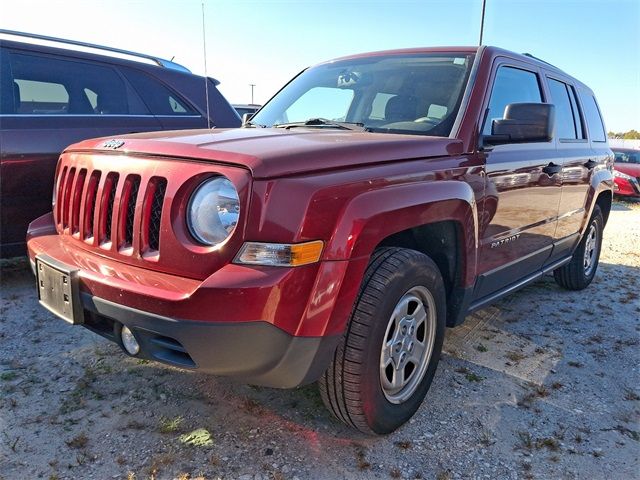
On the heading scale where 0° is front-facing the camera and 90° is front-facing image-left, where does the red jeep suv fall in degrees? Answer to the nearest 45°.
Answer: approximately 45°

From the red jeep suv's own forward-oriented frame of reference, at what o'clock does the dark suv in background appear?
The dark suv in background is roughly at 3 o'clock from the red jeep suv.
